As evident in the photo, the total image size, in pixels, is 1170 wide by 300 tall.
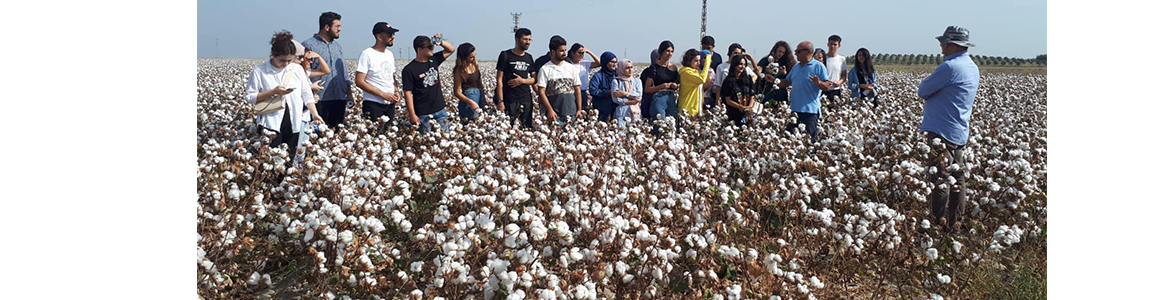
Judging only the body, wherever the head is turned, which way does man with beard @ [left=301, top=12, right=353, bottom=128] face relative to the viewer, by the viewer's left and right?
facing the viewer and to the right of the viewer

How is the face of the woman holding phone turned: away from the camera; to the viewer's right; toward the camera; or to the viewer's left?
toward the camera

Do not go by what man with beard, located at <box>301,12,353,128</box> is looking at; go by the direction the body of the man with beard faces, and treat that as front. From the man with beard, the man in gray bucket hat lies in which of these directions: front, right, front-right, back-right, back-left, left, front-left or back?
front

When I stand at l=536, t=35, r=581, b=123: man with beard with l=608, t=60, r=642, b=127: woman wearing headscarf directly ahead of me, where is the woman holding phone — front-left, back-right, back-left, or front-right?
back-right

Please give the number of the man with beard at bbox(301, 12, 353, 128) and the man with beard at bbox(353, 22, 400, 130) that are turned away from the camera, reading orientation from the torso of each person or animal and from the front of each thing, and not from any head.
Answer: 0

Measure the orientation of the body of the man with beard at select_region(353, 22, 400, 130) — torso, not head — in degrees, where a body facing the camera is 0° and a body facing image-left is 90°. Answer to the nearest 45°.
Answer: approximately 315°

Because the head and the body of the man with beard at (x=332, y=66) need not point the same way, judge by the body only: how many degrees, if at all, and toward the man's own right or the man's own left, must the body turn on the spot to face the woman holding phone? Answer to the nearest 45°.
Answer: approximately 45° to the man's own right
